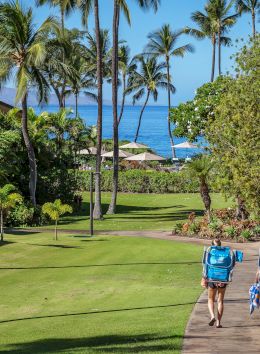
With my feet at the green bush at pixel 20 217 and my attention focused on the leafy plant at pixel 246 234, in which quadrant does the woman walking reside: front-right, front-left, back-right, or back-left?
front-right

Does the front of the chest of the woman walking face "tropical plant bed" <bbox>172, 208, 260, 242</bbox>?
yes

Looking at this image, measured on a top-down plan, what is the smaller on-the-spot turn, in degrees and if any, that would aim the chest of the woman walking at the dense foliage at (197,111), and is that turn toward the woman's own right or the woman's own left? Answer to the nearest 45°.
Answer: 0° — they already face it

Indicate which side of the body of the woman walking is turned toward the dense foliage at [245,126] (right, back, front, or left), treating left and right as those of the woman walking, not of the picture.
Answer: front

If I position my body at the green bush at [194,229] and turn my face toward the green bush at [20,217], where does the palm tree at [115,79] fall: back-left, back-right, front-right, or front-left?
front-right

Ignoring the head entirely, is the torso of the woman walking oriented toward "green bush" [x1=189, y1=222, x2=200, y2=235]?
yes

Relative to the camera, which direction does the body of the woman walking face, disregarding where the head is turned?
away from the camera

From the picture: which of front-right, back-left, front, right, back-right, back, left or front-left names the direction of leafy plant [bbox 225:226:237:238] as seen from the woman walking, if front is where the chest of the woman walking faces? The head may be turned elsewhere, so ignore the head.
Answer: front

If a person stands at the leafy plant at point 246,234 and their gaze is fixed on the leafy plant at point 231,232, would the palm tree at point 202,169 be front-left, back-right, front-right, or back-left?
front-right

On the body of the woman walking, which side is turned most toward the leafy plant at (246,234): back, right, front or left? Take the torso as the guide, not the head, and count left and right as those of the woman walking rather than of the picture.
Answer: front

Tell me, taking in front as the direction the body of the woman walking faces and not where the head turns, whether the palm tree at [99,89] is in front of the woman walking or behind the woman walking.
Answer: in front

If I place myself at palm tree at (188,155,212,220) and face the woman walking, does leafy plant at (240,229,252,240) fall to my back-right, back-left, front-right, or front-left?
front-left

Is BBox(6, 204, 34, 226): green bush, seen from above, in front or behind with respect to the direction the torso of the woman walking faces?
in front
